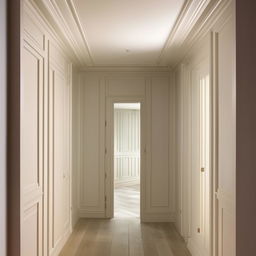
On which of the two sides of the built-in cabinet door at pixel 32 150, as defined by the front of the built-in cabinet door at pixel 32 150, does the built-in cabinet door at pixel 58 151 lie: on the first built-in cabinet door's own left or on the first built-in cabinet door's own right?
on the first built-in cabinet door's own left

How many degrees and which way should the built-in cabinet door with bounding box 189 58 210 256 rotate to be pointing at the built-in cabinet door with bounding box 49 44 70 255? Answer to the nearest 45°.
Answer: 0° — it already faces it

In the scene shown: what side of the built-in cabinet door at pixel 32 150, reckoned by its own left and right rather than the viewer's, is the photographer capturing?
right

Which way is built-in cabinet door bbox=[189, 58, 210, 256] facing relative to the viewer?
to the viewer's left

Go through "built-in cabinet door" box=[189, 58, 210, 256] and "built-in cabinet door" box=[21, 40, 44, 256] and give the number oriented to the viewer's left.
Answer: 1

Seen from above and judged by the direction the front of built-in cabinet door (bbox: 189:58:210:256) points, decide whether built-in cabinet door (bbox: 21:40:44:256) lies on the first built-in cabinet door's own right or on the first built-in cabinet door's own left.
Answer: on the first built-in cabinet door's own left

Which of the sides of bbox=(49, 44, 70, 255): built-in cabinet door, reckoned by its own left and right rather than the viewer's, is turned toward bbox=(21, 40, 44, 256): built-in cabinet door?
right

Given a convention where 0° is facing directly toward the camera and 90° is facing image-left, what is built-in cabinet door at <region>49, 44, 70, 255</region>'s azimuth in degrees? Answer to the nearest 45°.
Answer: approximately 270°
